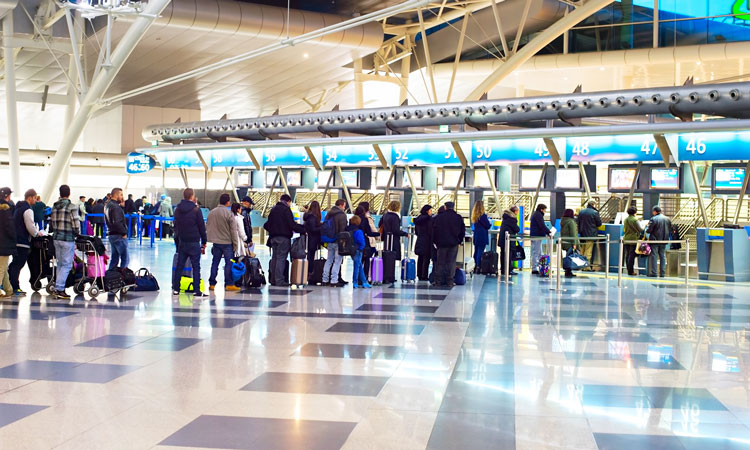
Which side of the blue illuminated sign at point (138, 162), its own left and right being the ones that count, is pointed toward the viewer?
front

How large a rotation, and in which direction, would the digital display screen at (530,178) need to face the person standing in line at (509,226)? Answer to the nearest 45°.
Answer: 0° — it already faces them

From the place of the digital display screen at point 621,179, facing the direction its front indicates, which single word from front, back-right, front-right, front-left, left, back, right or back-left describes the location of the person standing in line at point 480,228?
front-right

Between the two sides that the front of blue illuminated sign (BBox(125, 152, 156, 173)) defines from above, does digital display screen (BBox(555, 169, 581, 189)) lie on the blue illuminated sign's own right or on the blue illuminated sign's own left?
on the blue illuminated sign's own left

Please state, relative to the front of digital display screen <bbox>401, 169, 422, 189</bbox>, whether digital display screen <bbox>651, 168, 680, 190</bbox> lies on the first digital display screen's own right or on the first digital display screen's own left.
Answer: on the first digital display screen's own left

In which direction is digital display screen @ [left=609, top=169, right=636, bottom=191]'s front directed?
toward the camera

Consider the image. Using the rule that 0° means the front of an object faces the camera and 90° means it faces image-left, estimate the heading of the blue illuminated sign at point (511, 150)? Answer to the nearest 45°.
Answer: approximately 0°

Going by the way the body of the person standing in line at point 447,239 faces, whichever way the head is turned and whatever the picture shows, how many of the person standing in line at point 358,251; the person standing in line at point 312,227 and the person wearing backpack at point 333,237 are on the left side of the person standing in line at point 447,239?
3

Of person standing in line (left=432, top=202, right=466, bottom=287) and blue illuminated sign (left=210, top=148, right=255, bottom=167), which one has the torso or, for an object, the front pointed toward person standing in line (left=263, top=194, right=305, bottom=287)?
the blue illuminated sign

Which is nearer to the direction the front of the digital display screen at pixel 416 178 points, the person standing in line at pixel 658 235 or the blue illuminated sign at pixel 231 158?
the person standing in line

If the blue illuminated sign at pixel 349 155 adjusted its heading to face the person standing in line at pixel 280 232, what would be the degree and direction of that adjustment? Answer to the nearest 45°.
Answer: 0° — it already faces them

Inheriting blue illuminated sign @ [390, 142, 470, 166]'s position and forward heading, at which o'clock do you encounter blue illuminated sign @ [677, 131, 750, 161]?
blue illuminated sign @ [677, 131, 750, 161] is roughly at 10 o'clock from blue illuminated sign @ [390, 142, 470, 166].

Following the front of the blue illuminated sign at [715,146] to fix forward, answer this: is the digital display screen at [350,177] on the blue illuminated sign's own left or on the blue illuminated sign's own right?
on the blue illuminated sign's own right

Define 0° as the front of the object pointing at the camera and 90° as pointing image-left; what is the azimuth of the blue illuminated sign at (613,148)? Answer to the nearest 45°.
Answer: approximately 0°

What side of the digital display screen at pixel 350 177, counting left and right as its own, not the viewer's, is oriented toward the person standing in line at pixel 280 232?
front

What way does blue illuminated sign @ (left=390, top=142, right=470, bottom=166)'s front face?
toward the camera

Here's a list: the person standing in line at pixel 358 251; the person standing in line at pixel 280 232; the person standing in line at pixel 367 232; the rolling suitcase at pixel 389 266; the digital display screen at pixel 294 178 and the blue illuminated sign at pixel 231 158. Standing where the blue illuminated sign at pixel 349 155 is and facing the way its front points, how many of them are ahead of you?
4
